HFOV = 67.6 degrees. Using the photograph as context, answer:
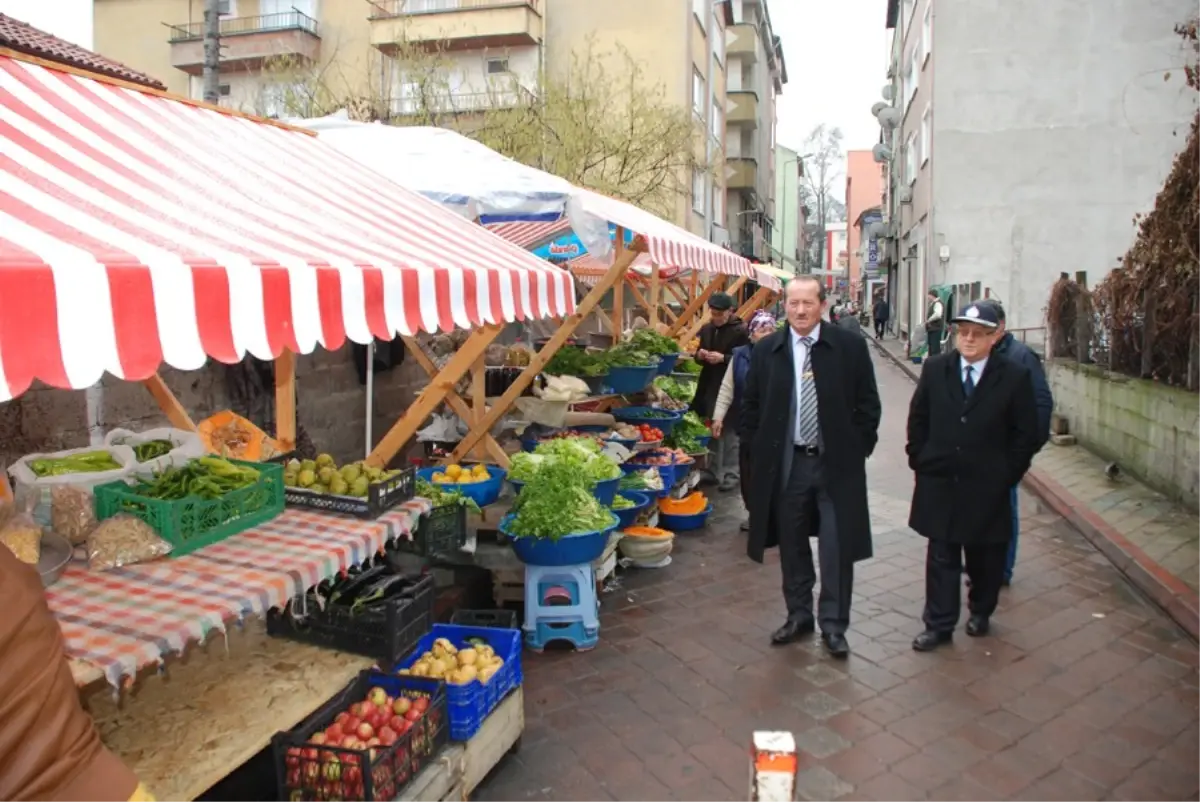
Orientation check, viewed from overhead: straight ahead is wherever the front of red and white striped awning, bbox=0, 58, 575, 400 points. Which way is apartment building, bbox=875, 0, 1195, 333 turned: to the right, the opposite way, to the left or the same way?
the opposite way

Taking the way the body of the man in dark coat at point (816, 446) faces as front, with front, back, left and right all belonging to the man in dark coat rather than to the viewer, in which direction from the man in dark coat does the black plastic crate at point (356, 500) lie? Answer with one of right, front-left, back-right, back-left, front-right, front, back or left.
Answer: front-right

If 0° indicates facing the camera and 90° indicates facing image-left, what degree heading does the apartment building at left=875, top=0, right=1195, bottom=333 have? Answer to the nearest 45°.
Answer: approximately 90°

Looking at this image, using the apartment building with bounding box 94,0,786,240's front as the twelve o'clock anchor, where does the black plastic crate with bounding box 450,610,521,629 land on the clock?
The black plastic crate is roughly at 12 o'clock from the apartment building.

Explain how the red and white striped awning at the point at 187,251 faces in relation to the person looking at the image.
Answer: facing the viewer and to the right of the viewer

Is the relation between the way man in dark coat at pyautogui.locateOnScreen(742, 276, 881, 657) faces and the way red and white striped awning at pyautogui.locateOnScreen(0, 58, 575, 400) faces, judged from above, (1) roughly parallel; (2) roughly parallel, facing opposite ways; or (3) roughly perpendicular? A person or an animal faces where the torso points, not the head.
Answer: roughly perpendicular

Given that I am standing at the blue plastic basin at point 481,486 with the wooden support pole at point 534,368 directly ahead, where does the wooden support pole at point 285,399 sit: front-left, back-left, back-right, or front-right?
back-left

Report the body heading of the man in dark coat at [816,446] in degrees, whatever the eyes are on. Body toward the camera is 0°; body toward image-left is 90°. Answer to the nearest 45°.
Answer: approximately 0°

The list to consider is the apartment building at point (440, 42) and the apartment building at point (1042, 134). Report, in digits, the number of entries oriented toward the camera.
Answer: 1

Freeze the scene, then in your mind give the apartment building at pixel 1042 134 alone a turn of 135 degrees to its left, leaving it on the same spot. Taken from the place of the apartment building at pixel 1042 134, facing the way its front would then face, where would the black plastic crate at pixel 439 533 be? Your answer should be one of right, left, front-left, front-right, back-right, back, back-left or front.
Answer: front-right

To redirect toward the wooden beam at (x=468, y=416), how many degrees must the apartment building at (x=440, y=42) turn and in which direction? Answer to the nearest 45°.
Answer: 0° — it already faces it

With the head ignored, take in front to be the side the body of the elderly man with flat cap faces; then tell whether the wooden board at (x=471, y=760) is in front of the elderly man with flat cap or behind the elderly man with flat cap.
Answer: in front
